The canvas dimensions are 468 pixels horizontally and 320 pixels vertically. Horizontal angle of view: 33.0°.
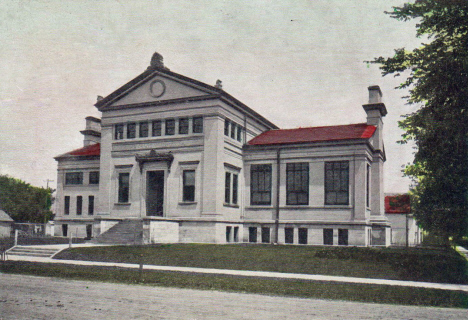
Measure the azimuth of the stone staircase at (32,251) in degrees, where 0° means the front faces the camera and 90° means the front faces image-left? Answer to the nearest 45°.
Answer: approximately 45°

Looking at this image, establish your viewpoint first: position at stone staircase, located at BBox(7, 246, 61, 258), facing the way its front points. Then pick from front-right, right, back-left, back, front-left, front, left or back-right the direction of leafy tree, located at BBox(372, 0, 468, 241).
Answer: left
